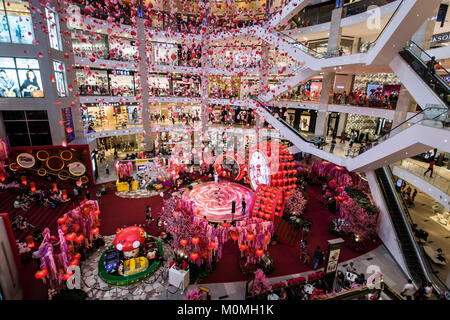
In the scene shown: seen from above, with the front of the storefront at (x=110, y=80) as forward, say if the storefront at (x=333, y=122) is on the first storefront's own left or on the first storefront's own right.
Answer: on the first storefront's own left

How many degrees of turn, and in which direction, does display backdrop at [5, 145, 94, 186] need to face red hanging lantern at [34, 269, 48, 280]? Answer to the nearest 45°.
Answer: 0° — it already faces it

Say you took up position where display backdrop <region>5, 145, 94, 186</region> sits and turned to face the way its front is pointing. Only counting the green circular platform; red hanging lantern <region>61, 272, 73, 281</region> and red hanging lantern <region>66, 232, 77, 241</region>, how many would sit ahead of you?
3

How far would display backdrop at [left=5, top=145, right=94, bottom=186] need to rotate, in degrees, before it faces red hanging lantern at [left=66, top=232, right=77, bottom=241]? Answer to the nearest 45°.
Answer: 0° — it already faces it

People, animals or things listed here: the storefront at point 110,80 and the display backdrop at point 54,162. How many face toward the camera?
2
